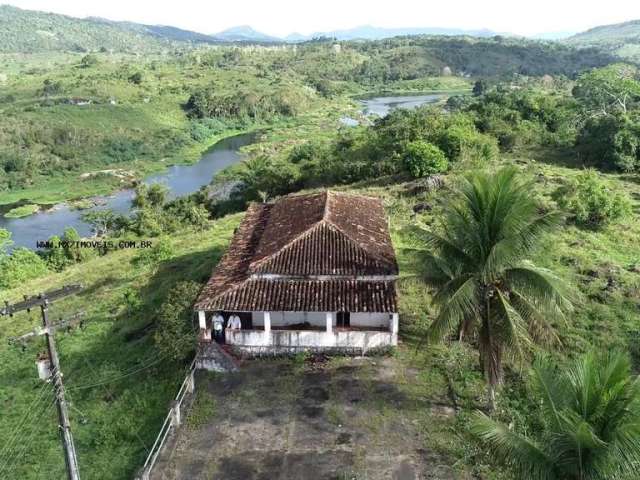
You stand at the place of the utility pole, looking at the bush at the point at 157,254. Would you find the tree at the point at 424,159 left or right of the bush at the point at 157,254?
right

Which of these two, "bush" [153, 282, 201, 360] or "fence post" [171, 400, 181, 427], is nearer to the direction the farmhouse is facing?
the fence post

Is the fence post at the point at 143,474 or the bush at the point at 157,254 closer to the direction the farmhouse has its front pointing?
the fence post

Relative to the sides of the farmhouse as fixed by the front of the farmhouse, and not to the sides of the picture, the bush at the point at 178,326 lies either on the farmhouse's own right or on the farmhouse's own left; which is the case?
on the farmhouse's own right

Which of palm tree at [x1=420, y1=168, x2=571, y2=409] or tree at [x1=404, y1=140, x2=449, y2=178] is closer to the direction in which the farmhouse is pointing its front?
the palm tree

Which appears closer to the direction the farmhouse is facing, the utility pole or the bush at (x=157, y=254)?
the utility pole

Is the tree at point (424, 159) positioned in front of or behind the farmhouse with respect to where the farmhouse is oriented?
behind

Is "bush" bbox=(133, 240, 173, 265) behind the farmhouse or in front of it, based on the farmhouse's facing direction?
behind

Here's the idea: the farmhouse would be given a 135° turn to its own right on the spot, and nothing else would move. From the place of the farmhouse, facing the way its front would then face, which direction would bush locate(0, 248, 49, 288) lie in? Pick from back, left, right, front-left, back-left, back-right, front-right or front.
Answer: front

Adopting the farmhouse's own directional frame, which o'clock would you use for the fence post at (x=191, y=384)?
The fence post is roughly at 2 o'clock from the farmhouse.

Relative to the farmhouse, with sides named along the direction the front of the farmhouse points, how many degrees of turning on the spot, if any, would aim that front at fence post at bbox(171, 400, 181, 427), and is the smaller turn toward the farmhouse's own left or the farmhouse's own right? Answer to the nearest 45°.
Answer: approximately 45° to the farmhouse's own right

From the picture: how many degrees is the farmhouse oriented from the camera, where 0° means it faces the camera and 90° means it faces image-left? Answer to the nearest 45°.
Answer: approximately 0°

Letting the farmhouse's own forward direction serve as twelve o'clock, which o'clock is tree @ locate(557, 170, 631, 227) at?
The tree is roughly at 8 o'clock from the farmhouse.
